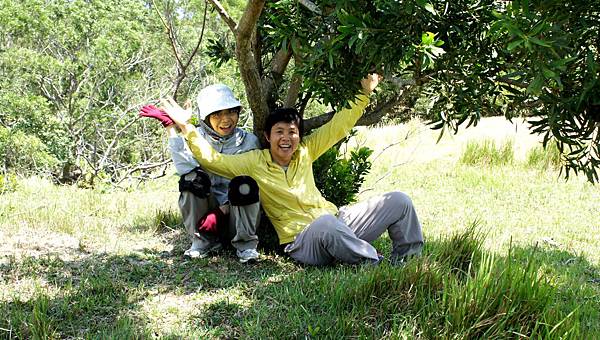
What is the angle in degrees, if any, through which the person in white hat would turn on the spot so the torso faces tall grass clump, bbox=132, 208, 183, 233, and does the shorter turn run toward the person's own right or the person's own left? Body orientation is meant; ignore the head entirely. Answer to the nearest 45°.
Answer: approximately 135° to the person's own right

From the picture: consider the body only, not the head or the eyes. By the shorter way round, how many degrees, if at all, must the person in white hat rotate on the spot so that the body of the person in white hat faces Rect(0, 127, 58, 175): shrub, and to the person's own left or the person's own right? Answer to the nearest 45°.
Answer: approximately 180°

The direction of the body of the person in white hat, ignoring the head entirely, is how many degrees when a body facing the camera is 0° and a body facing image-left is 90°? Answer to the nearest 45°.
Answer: approximately 0°

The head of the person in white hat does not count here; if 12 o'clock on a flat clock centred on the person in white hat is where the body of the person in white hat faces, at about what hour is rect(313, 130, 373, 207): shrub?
The shrub is roughly at 8 o'clock from the person in white hat.

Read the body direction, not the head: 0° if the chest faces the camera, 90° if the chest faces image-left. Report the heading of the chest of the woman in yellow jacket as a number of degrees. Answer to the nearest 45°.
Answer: approximately 315°

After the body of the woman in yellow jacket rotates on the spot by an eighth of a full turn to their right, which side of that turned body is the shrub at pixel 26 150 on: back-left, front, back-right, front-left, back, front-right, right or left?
back-right
